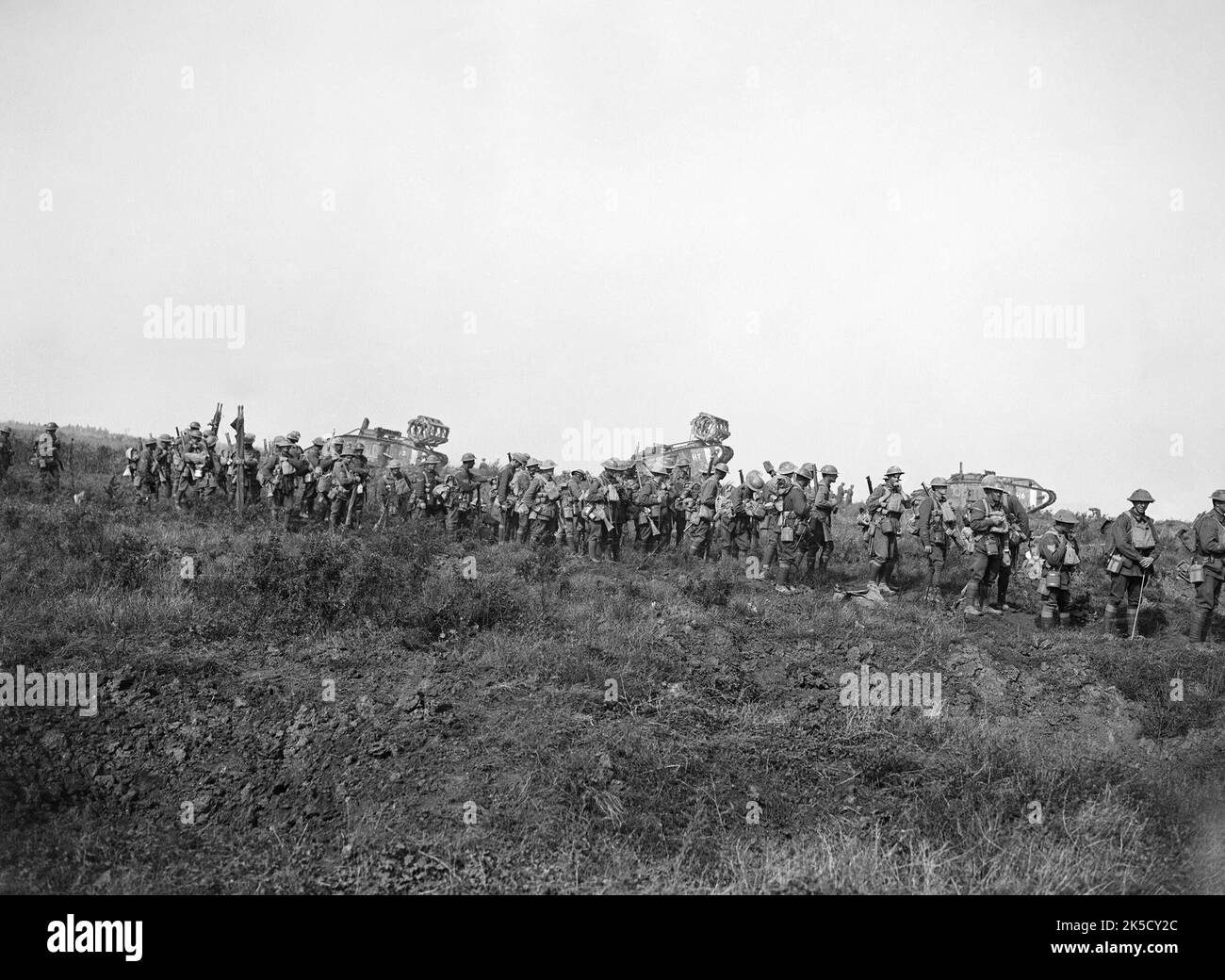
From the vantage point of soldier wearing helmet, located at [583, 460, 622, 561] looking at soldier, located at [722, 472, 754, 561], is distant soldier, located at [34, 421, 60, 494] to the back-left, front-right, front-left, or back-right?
back-left

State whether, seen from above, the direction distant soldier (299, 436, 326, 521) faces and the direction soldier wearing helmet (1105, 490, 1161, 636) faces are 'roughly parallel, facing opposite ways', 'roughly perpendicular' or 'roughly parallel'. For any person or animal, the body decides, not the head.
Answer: roughly perpendicular

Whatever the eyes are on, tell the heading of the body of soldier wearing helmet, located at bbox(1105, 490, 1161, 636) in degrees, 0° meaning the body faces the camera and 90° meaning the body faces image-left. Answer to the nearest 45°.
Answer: approximately 315°
